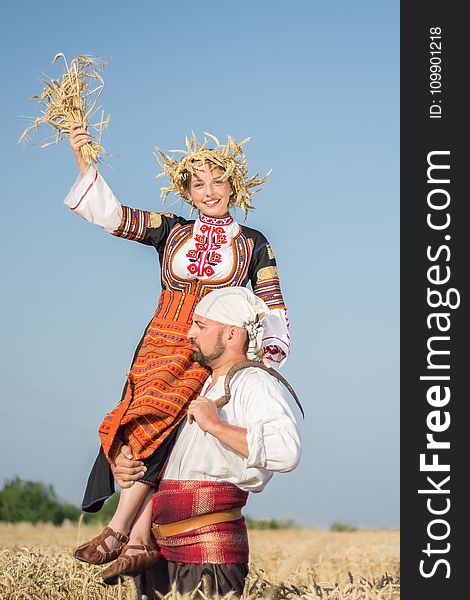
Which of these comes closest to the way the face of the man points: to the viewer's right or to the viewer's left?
to the viewer's left

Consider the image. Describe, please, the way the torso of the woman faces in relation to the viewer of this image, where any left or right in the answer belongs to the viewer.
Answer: facing the viewer

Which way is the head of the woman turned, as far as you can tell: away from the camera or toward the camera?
toward the camera

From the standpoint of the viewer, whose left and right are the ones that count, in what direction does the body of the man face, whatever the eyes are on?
facing to the left of the viewer
